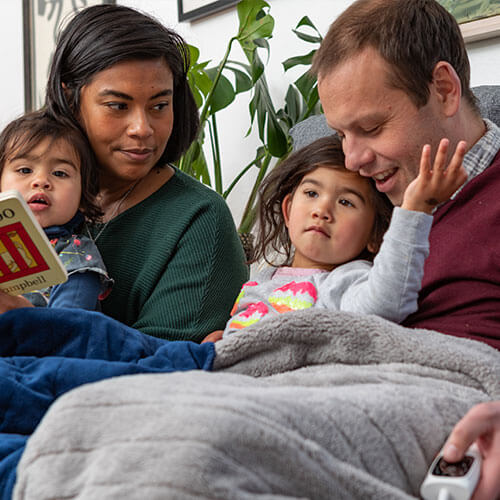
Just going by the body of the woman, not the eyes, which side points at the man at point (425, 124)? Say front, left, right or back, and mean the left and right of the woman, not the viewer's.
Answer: left

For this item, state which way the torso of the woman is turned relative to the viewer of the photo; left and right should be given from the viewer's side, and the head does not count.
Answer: facing the viewer and to the left of the viewer

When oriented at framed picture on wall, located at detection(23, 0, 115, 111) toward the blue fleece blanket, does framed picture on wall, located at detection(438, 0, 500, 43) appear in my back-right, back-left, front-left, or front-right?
front-left

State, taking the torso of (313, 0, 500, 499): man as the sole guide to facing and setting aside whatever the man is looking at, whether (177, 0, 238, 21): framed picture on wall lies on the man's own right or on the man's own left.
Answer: on the man's own right

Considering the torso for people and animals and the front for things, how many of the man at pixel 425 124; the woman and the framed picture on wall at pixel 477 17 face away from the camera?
0

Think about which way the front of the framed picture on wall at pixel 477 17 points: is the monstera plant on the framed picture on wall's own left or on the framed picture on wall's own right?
on the framed picture on wall's own right

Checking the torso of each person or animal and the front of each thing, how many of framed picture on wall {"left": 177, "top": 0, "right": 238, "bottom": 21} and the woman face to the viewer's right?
0

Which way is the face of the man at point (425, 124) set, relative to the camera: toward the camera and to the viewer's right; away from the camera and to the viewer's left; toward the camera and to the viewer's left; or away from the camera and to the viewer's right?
toward the camera and to the viewer's left

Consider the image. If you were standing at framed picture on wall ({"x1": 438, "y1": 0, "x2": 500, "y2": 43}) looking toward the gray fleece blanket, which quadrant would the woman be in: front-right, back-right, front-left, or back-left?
front-right

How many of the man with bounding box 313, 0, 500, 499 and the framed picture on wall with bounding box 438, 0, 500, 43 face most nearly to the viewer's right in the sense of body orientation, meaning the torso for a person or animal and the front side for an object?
0

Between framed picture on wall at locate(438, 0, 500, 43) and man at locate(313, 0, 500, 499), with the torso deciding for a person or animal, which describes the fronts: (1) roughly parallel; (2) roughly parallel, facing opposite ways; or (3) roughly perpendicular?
roughly parallel
